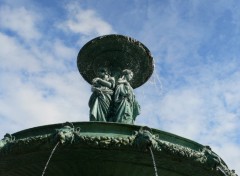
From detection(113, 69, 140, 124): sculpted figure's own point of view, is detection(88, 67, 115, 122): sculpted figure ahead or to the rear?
to the rear

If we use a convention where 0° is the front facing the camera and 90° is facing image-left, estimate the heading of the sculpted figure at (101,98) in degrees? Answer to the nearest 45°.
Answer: approximately 0°

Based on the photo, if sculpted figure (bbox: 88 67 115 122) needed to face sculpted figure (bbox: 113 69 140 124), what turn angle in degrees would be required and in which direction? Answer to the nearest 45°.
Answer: approximately 90° to its left

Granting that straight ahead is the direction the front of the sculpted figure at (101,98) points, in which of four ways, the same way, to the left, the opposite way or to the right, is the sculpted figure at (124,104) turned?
to the left

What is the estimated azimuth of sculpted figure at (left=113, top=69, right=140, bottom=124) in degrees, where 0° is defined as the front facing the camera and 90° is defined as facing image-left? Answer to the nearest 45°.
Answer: approximately 270°
